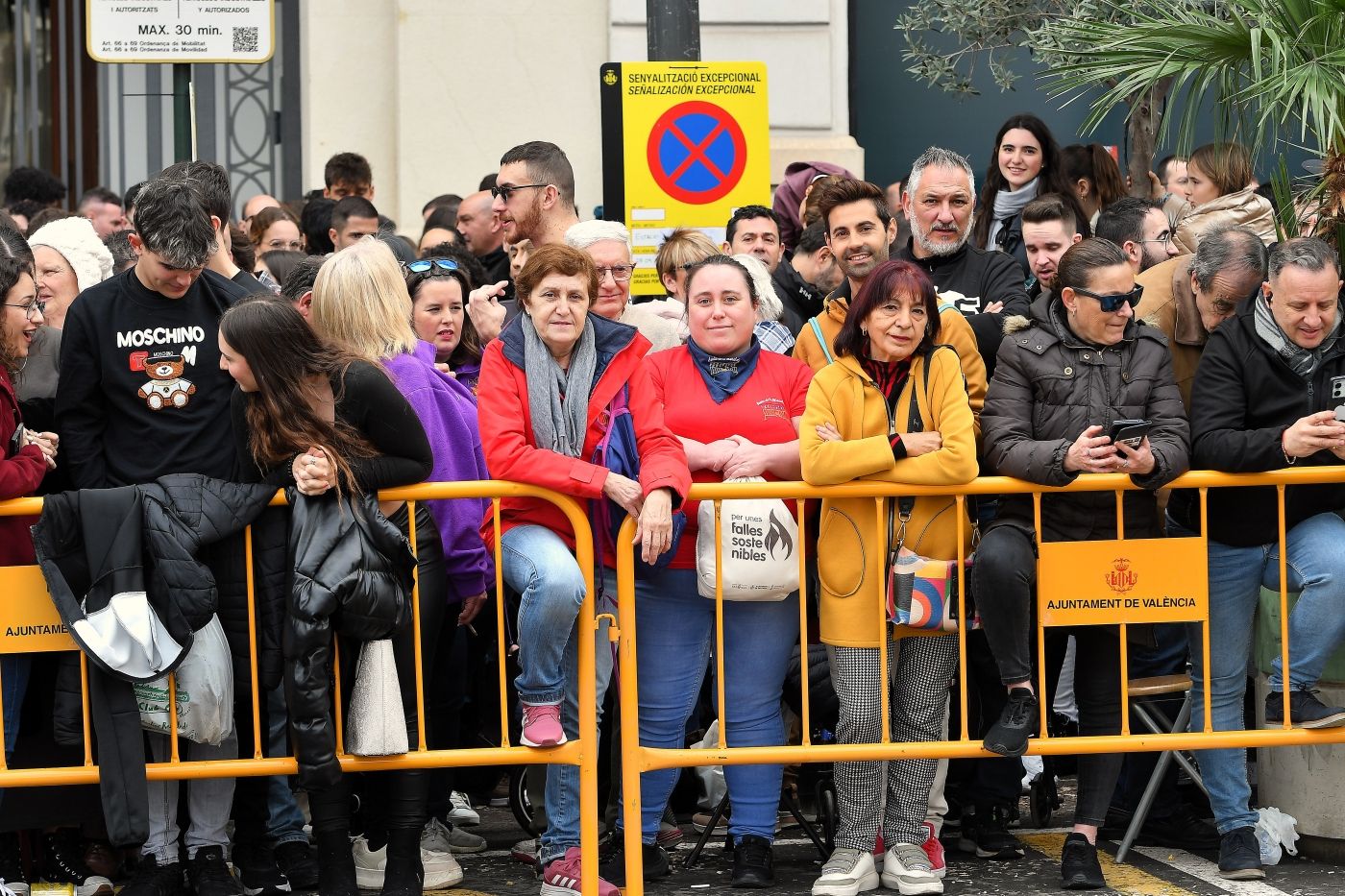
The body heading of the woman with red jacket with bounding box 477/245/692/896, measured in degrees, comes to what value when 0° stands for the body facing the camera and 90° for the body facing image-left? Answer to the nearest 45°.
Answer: approximately 0°

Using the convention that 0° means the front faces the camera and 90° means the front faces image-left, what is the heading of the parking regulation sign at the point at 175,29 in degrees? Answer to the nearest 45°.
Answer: approximately 0°

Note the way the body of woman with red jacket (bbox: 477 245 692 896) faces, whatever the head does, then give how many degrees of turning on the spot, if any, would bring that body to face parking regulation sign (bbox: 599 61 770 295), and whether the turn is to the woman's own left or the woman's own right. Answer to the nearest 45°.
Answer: approximately 180°

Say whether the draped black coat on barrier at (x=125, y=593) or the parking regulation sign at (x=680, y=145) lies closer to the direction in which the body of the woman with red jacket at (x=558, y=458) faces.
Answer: the draped black coat on barrier

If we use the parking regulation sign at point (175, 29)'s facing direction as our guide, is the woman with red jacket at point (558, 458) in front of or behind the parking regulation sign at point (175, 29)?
in front
